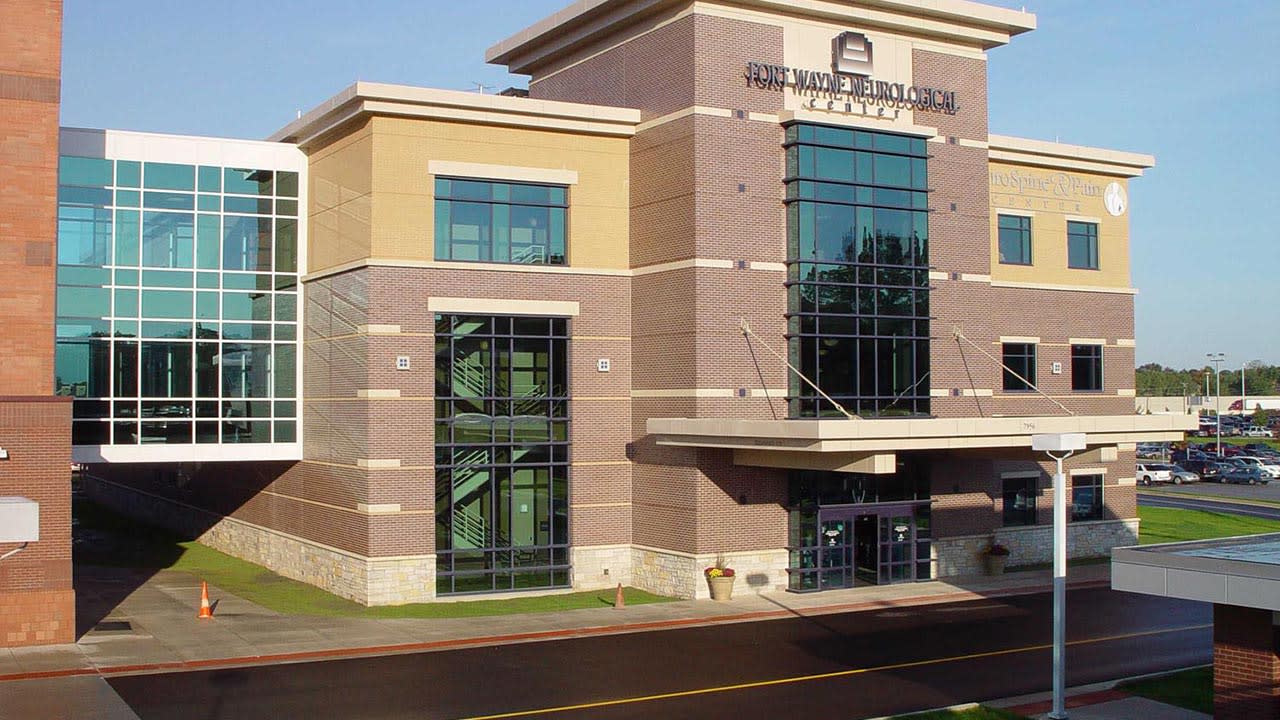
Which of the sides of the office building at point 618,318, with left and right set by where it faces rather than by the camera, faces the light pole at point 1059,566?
front

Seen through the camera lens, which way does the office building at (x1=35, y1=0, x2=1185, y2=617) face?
facing the viewer and to the right of the viewer

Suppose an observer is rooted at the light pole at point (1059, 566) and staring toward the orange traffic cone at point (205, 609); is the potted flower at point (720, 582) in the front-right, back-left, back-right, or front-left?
front-right

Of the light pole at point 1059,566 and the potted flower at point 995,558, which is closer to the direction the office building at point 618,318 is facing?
the light pole
